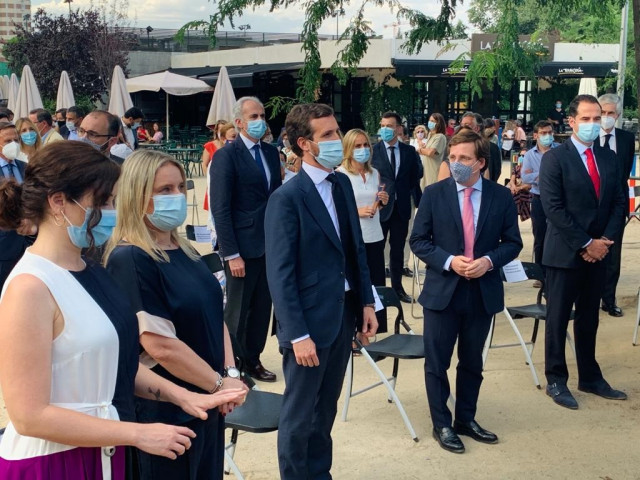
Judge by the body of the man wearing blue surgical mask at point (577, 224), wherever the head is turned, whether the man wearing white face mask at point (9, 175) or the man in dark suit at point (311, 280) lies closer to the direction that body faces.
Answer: the man in dark suit

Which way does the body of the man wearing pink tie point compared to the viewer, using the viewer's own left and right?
facing the viewer

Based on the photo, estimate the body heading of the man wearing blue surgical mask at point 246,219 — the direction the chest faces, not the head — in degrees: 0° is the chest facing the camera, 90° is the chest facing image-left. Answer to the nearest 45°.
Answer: approximately 315°

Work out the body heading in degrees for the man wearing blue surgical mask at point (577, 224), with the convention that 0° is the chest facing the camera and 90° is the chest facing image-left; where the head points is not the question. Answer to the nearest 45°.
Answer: approximately 315°

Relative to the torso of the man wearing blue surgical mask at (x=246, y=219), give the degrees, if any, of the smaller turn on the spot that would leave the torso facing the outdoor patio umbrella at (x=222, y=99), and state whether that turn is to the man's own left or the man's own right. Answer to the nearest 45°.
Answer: approximately 135° to the man's own left

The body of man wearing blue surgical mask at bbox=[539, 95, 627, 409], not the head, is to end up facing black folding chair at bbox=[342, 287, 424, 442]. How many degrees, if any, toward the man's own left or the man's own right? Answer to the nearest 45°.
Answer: approximately 90° to the man's own right

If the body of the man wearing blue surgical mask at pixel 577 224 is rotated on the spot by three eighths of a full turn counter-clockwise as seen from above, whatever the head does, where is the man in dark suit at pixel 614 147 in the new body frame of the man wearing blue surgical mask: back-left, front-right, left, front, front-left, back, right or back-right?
front

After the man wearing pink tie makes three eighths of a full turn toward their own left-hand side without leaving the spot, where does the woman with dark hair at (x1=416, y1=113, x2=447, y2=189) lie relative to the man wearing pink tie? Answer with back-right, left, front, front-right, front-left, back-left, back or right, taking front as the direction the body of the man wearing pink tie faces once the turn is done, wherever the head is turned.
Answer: front-left

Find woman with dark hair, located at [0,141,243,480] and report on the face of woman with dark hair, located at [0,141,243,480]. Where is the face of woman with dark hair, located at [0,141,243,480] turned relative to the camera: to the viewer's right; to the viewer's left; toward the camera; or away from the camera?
to the viewer's right

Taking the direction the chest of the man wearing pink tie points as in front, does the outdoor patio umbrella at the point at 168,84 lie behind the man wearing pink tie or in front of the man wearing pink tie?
behind
